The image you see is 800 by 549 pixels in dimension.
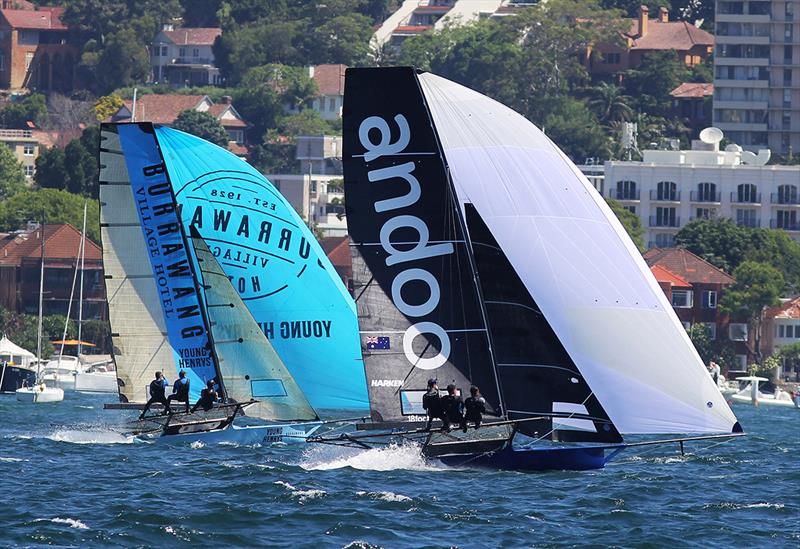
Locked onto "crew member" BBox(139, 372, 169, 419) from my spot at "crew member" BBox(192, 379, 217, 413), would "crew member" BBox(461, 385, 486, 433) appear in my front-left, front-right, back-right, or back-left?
back-left

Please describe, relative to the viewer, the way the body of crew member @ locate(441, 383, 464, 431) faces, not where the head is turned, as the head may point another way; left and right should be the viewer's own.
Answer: facing away from the viewer and to the right of the viewer

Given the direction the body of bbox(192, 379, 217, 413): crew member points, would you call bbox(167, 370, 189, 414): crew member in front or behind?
behind

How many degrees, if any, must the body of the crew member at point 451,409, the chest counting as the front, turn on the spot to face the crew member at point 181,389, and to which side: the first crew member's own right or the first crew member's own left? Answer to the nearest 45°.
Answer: approximately 90° to the first crew member's own left
